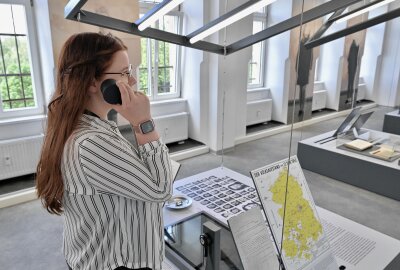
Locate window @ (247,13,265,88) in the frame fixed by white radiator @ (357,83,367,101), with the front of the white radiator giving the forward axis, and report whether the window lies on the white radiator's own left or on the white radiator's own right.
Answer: on the white radiator's own right

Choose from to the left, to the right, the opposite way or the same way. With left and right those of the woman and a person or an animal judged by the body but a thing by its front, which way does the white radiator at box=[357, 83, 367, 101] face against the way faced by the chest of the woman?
to the right

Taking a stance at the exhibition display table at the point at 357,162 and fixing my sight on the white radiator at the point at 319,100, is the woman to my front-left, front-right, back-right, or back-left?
back-left

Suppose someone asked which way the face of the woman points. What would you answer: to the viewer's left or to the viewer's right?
to the viewer's right

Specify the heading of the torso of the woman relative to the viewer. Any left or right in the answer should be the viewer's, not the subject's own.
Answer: facing to the right of the viewer

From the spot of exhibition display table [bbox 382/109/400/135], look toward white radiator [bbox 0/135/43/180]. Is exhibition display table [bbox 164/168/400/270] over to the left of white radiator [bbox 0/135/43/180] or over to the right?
left

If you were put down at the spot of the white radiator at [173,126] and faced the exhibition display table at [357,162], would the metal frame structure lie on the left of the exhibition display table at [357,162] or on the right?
right

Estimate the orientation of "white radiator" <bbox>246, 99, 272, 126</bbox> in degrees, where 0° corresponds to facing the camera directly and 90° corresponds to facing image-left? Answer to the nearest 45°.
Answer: approximately 315°

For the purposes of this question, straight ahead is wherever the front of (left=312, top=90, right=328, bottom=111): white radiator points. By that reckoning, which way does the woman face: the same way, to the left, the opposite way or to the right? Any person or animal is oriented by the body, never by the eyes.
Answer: to the left
